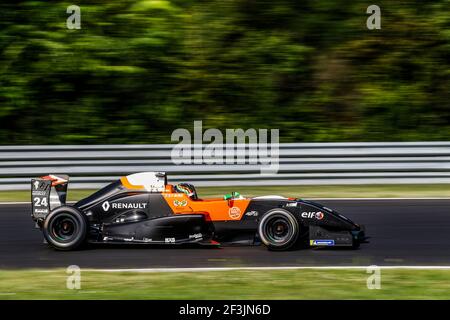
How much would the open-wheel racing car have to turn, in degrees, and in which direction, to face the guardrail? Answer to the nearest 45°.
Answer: approximately 90° to its left

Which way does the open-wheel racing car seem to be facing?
to the viewer's right
